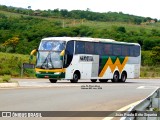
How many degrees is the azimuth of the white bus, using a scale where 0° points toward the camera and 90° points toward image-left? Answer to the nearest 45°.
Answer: approximately 45°
